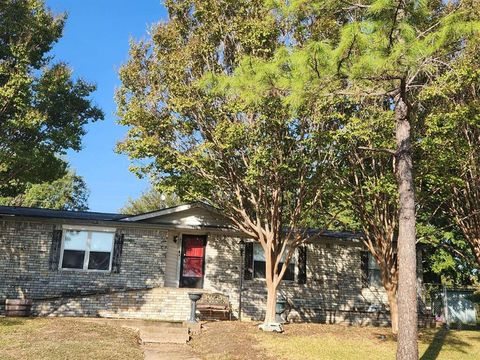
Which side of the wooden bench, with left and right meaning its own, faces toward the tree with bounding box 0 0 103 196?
right

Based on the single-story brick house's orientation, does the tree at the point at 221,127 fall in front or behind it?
in front

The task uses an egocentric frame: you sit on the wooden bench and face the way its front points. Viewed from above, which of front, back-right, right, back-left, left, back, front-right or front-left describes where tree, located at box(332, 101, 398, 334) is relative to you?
front-left

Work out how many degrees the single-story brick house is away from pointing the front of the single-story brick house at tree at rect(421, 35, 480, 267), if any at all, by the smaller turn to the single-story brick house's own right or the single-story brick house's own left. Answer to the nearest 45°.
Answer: approximately 45° to the single-story brick house's own left

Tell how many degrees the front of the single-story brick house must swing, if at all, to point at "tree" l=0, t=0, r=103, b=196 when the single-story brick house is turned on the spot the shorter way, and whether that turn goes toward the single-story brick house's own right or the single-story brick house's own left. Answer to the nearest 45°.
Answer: approximately 45° to the single-story brick house's own right

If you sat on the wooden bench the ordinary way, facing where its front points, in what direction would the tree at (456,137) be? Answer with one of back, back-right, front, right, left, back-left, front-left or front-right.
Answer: front-left

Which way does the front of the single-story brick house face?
toward the camera

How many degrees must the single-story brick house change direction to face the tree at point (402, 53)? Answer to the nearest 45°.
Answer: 0° — it already faces it
